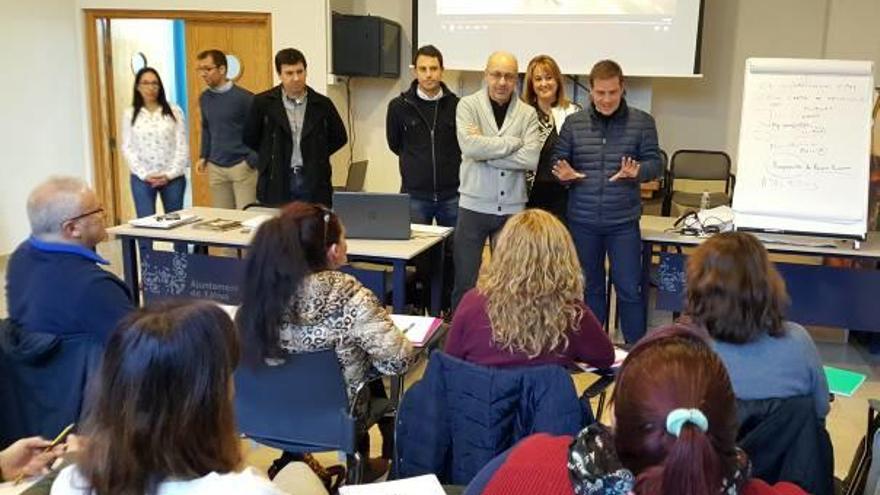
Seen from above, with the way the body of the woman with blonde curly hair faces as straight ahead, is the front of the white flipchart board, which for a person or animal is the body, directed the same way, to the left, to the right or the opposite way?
the opposite way

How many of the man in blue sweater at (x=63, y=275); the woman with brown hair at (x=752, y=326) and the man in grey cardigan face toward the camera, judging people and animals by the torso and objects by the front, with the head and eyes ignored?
1

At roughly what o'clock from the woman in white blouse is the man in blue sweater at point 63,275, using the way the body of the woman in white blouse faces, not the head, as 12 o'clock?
The man in blue sweater is roughly at 12 o'clock from the woman in white blouse.

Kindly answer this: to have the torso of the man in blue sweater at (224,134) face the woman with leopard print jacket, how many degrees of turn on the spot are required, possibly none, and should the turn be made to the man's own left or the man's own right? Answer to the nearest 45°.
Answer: approximately 45° to the man's own left

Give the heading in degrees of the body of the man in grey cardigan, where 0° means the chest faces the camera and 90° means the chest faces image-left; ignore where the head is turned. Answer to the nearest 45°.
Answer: approximately 0°

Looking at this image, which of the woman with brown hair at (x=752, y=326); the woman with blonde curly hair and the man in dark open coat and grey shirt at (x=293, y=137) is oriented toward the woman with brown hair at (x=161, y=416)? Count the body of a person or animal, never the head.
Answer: the man in dark open coat and grey shirt

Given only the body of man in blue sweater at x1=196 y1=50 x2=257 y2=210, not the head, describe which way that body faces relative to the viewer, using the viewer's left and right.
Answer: facing the viewer and to the left of the viewer

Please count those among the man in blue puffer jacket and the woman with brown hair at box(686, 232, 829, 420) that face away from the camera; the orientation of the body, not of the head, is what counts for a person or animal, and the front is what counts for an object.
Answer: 1

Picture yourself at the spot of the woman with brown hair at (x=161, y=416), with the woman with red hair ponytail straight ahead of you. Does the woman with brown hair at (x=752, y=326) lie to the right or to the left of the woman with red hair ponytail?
left

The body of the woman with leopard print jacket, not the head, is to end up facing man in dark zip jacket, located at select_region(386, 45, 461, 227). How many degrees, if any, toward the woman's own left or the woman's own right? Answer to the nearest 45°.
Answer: approximately 45° to the woman's own left

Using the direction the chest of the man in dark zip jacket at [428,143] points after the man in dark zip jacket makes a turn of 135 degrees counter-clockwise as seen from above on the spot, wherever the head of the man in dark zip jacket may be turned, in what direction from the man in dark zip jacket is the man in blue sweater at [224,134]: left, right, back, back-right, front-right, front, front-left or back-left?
left

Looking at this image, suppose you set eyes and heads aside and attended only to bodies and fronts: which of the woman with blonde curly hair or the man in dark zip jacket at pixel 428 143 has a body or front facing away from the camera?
the woman with blonde curly hair

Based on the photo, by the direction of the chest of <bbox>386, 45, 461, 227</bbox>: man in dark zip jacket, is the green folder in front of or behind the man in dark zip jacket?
in front

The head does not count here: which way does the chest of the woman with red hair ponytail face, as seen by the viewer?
away from the camera

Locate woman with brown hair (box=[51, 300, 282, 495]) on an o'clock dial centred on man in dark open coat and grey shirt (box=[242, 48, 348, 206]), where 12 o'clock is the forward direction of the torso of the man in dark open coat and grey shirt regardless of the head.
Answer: The woman with brown hair is roughly at 12 o'clock from the man in dark open coat and grey shirt.
